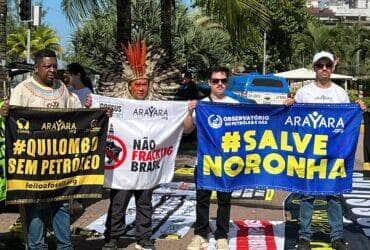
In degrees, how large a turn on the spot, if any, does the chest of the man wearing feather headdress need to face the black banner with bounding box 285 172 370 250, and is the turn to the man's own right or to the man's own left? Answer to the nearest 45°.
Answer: approximately 90° to the man's own left

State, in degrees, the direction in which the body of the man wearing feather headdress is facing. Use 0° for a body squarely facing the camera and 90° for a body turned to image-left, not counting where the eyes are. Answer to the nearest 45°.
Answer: approximately 0°

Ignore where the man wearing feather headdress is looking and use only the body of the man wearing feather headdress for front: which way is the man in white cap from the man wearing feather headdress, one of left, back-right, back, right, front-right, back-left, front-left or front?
left

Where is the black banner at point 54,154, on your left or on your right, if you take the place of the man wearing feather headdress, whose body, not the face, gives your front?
on your right

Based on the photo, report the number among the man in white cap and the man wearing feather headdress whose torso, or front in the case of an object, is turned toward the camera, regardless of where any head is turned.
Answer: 2

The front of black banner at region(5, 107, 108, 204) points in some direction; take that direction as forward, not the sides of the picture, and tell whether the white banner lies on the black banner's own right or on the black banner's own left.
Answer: on the black banner's own left

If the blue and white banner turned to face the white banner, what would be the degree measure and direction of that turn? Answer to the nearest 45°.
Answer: approximately 90° to its right

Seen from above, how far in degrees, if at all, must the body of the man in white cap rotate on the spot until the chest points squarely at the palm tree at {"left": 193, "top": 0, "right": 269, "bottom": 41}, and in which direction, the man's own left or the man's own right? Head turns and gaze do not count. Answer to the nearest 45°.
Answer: approximately 180°
